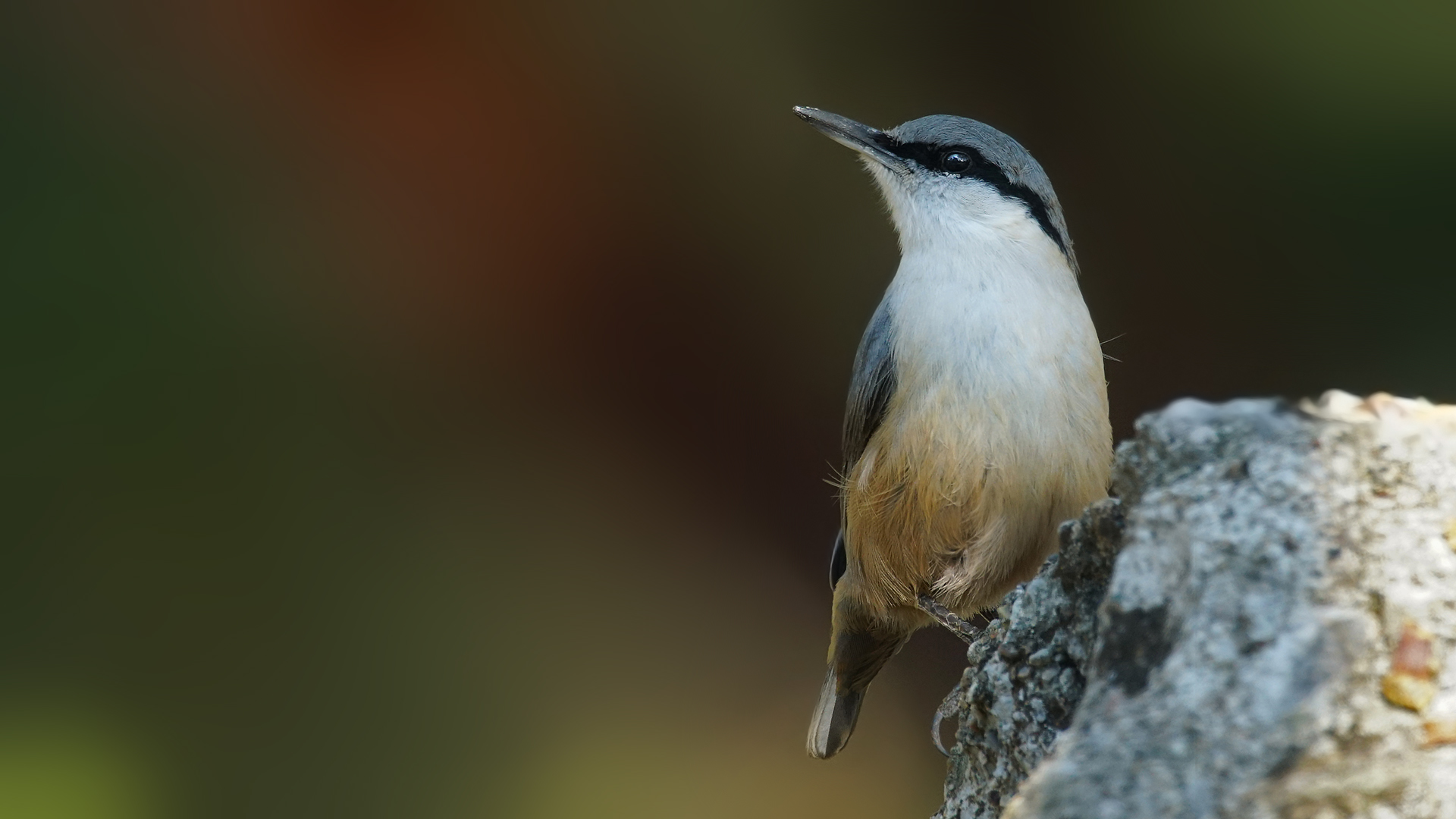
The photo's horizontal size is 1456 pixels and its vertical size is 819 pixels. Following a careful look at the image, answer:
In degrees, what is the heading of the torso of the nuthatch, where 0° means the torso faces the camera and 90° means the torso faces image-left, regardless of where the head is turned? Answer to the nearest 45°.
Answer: approximately 315°
